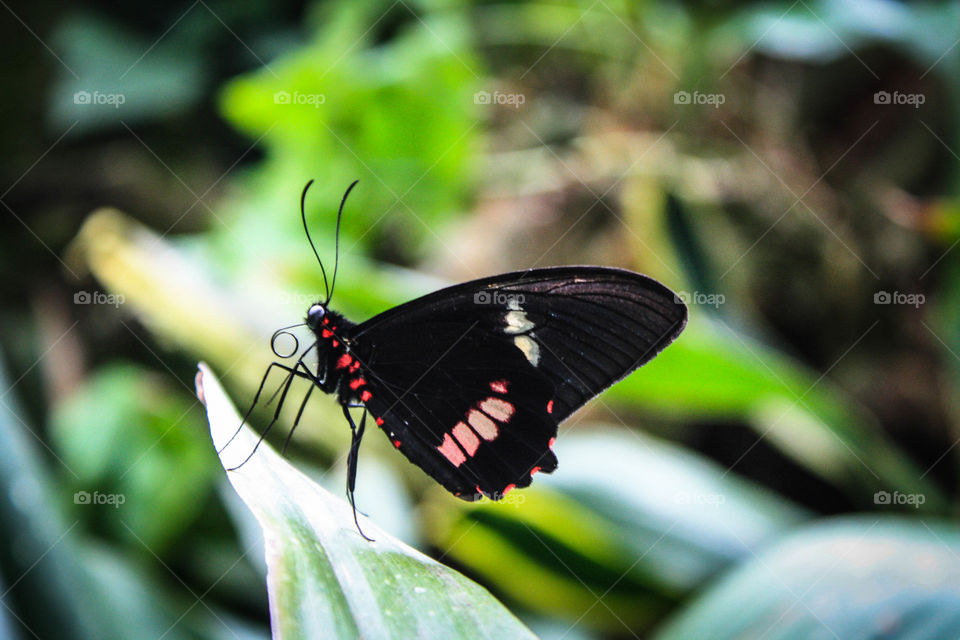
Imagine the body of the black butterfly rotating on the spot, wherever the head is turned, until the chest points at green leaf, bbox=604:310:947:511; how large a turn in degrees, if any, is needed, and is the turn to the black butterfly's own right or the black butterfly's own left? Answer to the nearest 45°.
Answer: approximately 135° to the black butterfly's own right

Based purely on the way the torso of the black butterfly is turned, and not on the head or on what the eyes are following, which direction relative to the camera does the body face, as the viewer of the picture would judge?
to the viewer's left

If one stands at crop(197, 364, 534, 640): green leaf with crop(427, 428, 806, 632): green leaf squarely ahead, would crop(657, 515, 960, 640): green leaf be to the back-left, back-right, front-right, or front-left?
front-right
